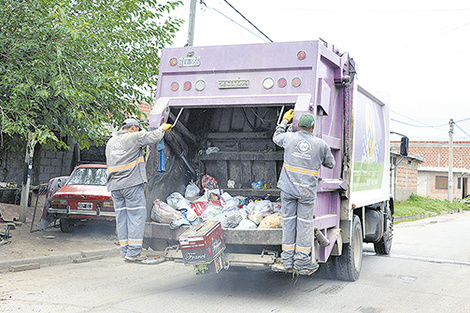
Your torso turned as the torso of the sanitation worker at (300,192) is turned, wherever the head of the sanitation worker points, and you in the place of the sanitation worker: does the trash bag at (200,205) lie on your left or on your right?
on your left

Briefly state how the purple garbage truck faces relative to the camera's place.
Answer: facing away from the viewer and to the right of the viewer

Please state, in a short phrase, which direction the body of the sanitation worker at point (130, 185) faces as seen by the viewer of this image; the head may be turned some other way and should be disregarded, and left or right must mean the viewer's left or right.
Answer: facing away from the viewer and to the right of the viewer

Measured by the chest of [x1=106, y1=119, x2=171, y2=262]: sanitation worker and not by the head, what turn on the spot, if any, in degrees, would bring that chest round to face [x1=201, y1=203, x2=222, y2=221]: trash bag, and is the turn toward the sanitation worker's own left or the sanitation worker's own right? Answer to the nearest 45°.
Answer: approximately 45° to the sanitation worker's own right

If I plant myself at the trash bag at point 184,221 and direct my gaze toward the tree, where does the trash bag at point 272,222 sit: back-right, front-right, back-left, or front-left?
back-right

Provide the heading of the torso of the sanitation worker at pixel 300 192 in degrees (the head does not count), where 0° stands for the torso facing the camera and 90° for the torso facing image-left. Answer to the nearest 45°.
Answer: approximately 180°

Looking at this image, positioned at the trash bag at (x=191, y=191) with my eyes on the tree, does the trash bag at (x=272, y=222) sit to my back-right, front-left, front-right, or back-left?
back-right

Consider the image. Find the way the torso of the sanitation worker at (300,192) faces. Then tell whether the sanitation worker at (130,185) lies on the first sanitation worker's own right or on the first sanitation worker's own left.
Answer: on the first sanitation worker's own left

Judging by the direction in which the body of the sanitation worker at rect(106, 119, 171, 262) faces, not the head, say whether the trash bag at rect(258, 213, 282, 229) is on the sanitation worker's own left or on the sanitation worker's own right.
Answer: on the sanitation worker's own right

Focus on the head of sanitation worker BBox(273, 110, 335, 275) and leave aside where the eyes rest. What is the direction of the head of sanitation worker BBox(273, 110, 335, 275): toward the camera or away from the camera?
away from the camera

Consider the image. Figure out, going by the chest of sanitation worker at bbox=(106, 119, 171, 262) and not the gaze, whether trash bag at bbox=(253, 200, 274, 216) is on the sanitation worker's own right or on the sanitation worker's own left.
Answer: on the sanitation worker's own right
